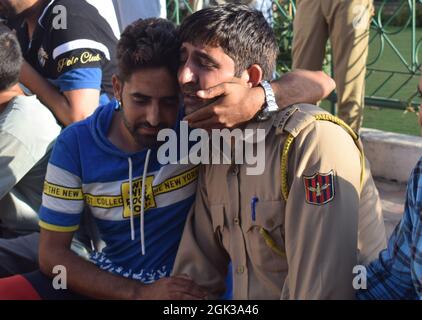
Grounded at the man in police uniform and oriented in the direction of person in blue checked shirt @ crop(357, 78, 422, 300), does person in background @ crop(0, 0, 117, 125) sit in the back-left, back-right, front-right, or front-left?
back-left

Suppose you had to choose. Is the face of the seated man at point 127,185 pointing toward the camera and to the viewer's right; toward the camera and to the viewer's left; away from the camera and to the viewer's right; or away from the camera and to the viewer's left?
toward the camera and to the viewer's right

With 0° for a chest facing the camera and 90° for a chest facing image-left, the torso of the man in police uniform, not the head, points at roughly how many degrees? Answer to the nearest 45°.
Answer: approximately 45°

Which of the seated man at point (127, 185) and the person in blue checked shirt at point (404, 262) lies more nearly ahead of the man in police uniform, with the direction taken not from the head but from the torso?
the seated man

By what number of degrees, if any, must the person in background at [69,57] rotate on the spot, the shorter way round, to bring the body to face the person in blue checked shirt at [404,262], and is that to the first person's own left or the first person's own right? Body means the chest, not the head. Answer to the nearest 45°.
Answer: approximately 90° to the first person's own left

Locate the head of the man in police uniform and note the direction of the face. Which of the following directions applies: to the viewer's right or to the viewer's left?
to the viewer's left

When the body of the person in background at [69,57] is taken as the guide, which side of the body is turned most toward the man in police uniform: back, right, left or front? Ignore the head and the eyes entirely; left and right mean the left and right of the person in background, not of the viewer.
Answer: left

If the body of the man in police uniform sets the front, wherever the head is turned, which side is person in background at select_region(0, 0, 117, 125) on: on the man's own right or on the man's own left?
on the man's own right

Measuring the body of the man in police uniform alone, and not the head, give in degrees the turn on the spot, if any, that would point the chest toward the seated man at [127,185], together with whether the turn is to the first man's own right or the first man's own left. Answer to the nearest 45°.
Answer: approximately 45° to the first man's own right
